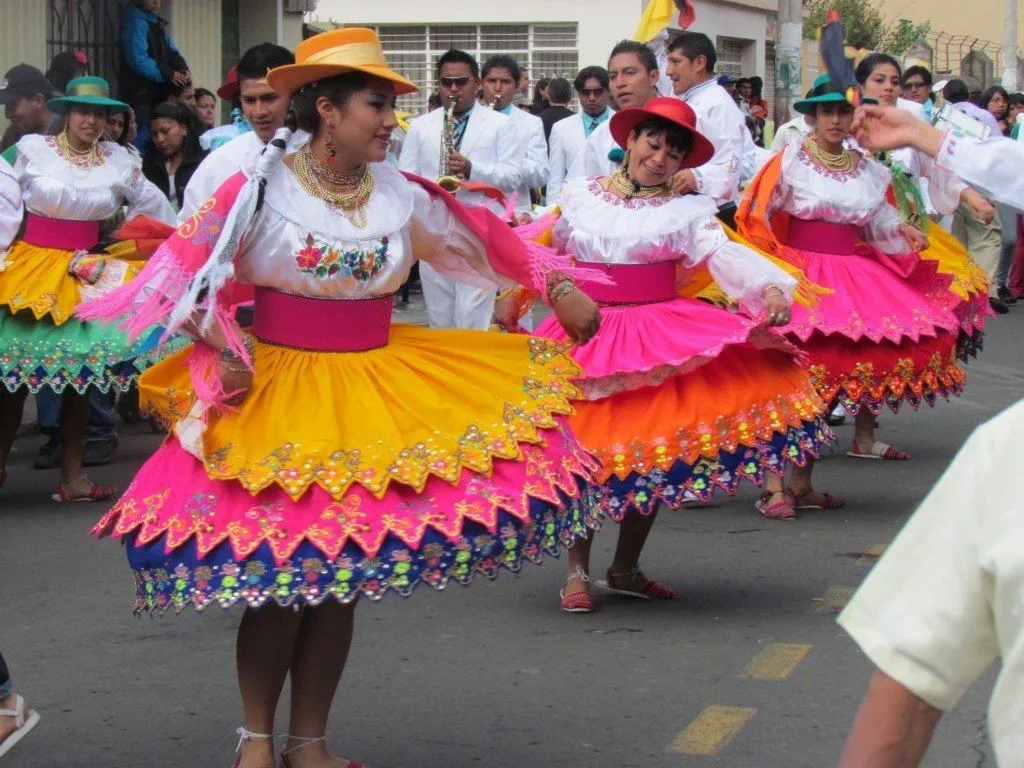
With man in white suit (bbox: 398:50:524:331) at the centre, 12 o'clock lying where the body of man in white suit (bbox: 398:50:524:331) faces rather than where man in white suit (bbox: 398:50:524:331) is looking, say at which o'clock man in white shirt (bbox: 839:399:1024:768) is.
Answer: man in white shirt (bbox: 839:399:1024:768) is roughly at 12 o'clock from man in white suit (bbox: 398:50:524:331).

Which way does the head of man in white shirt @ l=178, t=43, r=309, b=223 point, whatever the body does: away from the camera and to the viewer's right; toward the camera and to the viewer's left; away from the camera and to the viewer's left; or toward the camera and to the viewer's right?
toward the camera and to the viewer's right

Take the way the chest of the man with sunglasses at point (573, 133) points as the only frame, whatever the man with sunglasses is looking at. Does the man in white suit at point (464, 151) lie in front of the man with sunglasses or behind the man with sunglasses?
in front

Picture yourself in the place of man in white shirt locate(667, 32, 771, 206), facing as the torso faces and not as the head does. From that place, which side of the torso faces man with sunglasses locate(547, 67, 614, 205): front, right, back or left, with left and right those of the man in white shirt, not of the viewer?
right

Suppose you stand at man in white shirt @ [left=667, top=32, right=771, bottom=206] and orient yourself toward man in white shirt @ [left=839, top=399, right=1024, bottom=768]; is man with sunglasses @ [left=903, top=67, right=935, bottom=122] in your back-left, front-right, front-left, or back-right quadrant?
back-left

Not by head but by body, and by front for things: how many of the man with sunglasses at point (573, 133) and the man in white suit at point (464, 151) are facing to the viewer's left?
0

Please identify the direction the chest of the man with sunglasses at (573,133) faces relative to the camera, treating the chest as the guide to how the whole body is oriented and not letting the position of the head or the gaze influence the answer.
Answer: toward the camera

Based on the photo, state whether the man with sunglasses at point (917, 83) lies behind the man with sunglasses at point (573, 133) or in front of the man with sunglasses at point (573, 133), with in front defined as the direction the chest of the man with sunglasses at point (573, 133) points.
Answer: behind

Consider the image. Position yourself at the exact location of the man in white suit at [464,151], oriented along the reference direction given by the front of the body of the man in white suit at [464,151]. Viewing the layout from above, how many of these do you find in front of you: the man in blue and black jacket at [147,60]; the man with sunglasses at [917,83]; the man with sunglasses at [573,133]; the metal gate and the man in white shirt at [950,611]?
1

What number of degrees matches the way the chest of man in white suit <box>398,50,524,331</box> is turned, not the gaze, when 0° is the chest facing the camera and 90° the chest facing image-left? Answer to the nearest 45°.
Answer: approximately 0°

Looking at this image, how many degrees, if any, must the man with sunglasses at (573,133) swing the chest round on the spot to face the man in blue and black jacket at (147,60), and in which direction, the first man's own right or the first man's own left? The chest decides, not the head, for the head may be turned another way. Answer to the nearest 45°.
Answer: approximately 135° to the first man's own right

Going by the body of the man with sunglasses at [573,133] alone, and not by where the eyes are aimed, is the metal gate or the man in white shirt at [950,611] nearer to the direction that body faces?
the man in white shirt

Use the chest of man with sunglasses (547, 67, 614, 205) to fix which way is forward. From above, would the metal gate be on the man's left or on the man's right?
on the man's right
